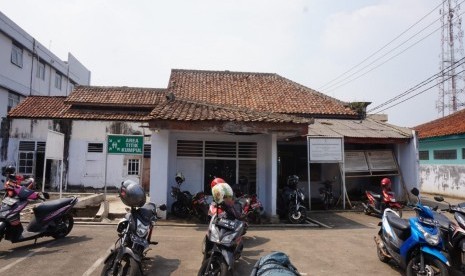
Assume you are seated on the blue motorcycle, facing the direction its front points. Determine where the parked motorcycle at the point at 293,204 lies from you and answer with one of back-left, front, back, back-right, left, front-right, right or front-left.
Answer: back

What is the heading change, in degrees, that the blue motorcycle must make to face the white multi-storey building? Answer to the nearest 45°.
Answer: approximately 135° to its right

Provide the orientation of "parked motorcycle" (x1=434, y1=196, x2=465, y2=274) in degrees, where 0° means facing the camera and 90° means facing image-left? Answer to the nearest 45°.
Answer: approximately 315°

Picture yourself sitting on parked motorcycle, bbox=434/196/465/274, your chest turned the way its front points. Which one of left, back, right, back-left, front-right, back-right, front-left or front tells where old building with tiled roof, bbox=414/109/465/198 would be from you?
back-left

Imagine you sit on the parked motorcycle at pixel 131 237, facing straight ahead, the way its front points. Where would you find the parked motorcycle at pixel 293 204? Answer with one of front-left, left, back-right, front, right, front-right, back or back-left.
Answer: back

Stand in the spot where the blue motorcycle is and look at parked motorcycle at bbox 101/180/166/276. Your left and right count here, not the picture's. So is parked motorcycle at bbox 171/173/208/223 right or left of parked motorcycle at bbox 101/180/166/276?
right

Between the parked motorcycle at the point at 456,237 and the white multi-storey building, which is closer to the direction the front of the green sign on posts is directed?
the parked motorcycle

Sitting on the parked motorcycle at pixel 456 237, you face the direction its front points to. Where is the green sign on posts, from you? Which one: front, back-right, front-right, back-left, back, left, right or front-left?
back-right

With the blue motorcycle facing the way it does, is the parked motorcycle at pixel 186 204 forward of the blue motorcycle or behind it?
behind

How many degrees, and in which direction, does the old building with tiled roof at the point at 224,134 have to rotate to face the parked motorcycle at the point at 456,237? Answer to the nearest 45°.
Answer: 0° — it already faces it

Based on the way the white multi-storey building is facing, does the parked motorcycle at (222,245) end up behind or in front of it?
in front

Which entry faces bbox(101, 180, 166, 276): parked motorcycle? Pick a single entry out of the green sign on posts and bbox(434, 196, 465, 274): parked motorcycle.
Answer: the green sign on posts

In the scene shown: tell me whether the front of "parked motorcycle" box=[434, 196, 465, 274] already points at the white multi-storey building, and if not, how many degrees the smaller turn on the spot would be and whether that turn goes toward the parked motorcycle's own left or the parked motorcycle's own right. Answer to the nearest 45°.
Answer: approximately 135° to the parked motorcycle's own right

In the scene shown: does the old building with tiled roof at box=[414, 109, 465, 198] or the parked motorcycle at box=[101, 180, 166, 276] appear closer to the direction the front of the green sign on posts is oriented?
the parked motorcycle
